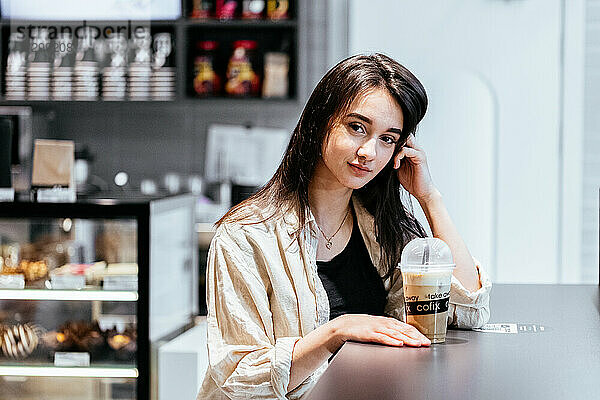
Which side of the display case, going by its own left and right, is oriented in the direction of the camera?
front

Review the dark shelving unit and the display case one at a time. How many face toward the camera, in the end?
2

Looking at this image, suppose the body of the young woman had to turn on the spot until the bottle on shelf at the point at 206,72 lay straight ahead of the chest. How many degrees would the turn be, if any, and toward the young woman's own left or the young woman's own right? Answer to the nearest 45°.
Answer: approximately 135° to the young woman's own left

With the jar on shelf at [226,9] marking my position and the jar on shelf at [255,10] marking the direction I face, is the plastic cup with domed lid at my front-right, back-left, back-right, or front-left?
front-right

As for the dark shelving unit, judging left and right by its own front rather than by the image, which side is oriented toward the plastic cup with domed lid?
front

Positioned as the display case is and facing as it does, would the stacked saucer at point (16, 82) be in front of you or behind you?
behind

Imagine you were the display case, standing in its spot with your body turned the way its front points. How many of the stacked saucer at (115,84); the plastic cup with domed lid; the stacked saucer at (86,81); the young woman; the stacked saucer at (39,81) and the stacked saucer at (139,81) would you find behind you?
4

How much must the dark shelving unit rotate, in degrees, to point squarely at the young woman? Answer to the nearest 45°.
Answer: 0° — it already faces them

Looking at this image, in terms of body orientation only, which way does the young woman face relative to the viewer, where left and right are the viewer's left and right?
facing the viewer and to the right of the viewer

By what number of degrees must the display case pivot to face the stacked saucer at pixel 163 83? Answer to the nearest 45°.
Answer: approximately 180°

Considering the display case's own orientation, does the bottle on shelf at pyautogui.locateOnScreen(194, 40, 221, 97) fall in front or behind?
behind

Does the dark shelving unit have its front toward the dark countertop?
yes

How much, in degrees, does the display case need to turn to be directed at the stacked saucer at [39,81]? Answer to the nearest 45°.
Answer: approximately 180°

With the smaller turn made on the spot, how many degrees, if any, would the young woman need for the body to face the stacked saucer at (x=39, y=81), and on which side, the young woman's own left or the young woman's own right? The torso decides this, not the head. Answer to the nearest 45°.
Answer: approximately 180°
